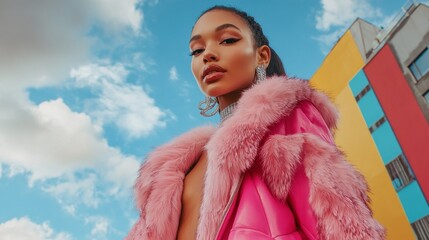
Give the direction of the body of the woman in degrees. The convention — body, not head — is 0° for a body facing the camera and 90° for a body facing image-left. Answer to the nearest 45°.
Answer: approximately 45°

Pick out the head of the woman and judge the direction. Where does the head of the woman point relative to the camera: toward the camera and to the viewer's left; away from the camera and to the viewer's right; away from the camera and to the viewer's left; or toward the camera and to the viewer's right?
toward the camera and to the viewer's left

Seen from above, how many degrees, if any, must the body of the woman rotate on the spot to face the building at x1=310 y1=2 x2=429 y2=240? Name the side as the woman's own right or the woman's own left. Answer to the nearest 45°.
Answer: approximately 180°
